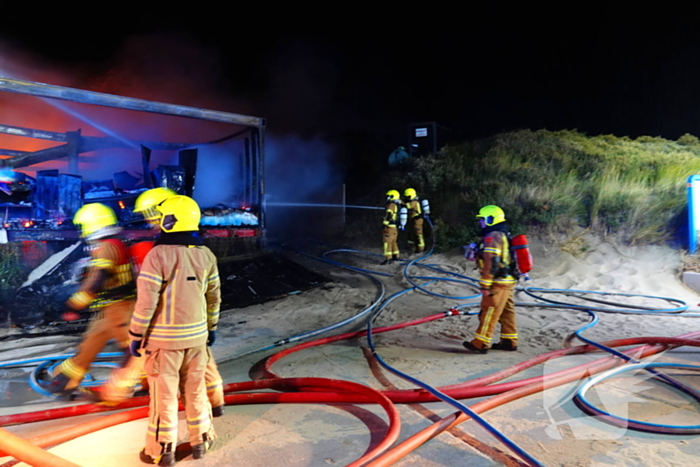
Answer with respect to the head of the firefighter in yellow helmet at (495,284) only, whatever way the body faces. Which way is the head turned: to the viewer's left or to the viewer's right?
to the viewer's left

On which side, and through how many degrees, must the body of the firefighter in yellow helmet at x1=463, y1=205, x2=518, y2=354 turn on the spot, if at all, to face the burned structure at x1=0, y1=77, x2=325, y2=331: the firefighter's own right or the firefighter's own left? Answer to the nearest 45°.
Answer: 0° — they already face it

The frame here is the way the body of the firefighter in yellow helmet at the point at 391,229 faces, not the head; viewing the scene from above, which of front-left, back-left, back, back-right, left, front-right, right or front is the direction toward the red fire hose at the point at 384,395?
left

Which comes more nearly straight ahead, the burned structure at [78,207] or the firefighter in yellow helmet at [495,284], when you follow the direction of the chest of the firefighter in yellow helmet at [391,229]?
the burned structure

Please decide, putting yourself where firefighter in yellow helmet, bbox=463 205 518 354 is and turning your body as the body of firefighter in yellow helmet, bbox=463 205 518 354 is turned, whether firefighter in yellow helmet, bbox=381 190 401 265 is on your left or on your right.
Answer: on your right

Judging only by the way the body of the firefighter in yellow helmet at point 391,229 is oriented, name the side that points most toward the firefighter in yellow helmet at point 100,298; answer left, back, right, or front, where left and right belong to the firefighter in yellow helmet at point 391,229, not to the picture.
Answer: left

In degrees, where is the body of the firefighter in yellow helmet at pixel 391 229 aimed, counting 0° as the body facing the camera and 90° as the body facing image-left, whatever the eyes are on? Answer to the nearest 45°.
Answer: approximately 90°

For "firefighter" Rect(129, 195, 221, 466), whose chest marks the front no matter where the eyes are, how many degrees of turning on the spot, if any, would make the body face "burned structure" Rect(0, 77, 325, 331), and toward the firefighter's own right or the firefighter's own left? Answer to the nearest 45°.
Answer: approximately 45° to the firefighter's own right

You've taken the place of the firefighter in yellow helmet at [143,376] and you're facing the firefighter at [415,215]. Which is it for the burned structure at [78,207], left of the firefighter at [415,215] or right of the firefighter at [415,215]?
left

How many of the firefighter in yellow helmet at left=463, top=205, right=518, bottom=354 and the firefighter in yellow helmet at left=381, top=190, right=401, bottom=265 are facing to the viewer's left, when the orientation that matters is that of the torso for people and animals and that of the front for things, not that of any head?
2

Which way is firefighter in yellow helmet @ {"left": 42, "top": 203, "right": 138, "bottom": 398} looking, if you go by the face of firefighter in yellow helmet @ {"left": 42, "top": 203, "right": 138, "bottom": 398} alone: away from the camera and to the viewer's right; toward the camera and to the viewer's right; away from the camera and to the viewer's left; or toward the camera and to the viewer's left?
away from the camera and to the viewer's left

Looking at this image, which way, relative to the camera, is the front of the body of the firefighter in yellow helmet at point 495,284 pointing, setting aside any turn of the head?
to the viewer's left

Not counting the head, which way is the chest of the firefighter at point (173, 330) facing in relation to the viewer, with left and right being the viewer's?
facing away from the viewer and to the left of the viewer
